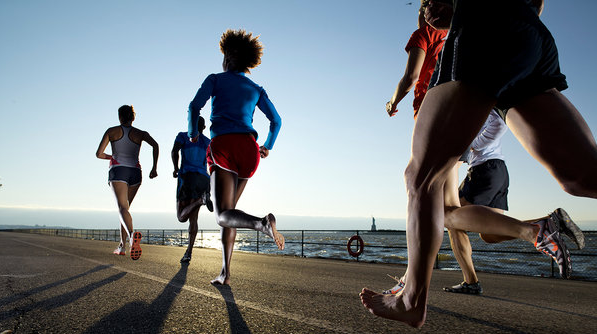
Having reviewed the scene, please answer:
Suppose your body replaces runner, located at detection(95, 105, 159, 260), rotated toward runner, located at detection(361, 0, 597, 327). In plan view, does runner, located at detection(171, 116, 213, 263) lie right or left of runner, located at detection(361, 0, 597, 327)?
left

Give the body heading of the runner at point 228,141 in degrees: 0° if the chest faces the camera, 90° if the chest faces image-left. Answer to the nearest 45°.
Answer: approximately 135°

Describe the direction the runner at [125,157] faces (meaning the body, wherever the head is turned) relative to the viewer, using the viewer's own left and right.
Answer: facing away from the viewer

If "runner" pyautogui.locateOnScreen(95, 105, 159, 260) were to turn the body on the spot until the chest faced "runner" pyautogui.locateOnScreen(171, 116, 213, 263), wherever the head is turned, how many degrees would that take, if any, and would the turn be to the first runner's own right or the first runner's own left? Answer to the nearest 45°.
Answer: approximately 135° to the first runner's own right

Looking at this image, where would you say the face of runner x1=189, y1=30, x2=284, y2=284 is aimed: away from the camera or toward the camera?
away from the camera

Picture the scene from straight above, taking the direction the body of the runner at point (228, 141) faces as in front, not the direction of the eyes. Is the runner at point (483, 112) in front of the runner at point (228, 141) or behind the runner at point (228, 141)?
behind

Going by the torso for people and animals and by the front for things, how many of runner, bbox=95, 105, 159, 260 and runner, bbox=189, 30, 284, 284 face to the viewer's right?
0

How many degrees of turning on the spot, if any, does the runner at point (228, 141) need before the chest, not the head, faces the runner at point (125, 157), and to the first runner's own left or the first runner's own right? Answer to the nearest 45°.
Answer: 0° — they already face them

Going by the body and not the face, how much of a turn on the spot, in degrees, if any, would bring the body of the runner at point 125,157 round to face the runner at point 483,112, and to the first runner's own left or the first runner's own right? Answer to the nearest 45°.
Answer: approximately 180°

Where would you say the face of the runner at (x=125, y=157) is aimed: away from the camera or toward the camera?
away from the camera
